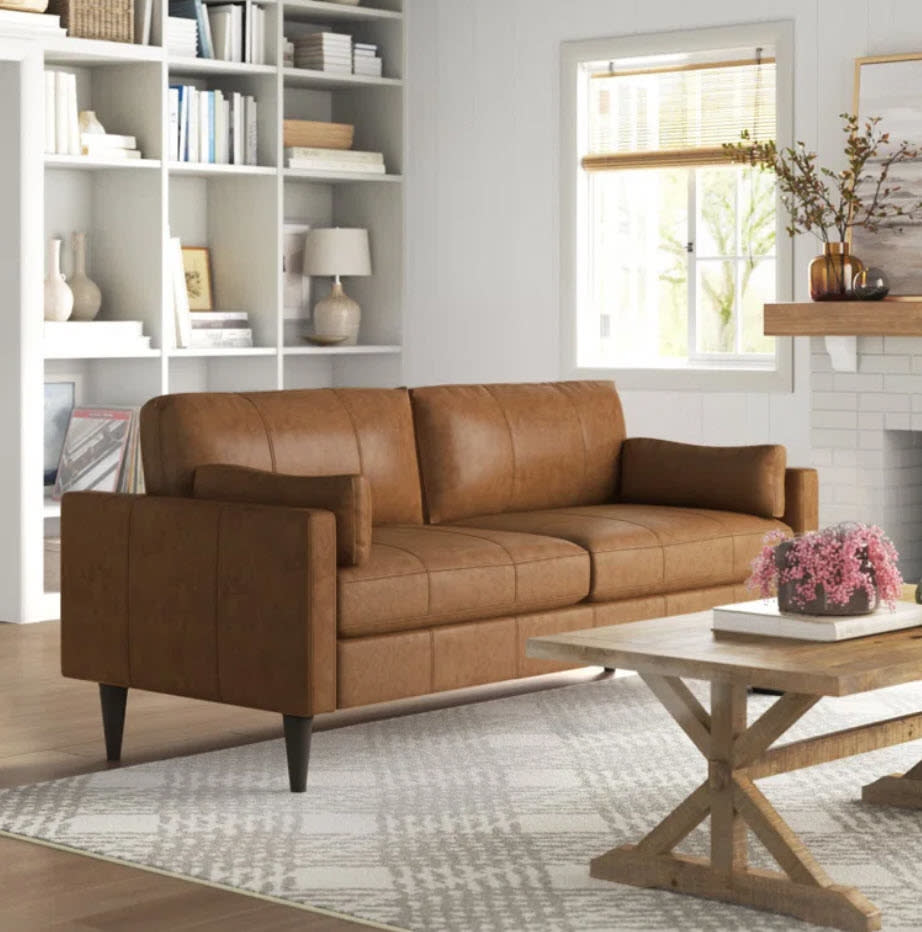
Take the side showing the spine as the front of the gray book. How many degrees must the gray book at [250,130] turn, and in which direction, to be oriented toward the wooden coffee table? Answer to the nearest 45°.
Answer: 0° — it already faces it

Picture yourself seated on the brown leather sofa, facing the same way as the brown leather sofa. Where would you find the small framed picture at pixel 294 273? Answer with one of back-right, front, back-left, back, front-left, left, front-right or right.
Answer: back-left

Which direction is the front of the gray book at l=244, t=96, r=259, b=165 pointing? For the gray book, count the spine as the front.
toward the camera

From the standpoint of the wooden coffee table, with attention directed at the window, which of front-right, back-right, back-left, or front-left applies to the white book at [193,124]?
front-left

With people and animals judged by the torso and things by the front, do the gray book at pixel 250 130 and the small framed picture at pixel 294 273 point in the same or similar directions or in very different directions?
same or similar directions

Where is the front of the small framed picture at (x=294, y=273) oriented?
toward the camera

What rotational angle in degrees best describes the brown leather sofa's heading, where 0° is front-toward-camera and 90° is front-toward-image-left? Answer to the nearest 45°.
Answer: approximately 315°

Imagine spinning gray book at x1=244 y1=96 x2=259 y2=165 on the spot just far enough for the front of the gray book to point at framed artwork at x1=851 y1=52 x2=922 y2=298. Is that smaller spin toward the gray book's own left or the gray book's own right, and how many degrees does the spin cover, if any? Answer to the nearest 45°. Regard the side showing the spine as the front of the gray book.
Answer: approximately 45° to the gray book's own left

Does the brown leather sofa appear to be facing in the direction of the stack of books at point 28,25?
no

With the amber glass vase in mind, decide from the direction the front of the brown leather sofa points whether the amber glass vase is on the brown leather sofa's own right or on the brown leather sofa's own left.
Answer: on the brown leather sofa's own left

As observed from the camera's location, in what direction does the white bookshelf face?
facing the viewer and to the right of the viewer
